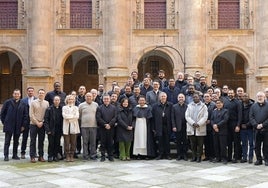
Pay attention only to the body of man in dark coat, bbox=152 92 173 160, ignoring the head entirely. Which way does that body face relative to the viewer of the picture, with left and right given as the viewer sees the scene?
facing the viewer

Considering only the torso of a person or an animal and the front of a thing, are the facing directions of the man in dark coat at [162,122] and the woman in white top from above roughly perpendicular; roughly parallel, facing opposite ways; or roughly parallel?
roughly parallel

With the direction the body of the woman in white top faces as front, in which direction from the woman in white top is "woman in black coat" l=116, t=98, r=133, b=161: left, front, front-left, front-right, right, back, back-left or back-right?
left

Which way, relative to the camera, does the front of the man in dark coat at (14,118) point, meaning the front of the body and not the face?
toward the camera

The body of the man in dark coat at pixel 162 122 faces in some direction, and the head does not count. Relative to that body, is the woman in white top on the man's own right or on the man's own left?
on the man's own right

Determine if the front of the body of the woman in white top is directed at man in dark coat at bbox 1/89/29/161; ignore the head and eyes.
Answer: no

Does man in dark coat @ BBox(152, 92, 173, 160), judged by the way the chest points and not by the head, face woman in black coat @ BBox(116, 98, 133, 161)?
no

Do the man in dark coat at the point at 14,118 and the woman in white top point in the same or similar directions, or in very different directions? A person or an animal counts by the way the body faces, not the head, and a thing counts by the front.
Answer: same or similar directions

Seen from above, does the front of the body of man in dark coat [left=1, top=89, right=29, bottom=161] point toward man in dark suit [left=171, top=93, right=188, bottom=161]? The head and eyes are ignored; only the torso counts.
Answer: no

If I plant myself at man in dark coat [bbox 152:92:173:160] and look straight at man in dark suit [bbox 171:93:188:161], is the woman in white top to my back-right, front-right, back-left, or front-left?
back-right

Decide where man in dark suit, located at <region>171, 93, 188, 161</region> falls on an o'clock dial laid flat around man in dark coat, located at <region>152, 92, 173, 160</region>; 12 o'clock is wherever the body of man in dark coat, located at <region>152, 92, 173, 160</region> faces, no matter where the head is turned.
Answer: man in dark suit, located at <region>171, 93, 188, 161</region> is roughly at 9 o'clock from man in dark coat, located at <region>152, 92, 173, 160</region>.

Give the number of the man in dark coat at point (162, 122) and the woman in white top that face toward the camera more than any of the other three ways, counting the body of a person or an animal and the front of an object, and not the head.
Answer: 2

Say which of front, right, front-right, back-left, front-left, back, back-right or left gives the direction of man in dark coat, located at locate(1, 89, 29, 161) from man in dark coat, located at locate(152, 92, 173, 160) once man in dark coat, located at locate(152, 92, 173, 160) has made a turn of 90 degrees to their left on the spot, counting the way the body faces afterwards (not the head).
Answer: back
